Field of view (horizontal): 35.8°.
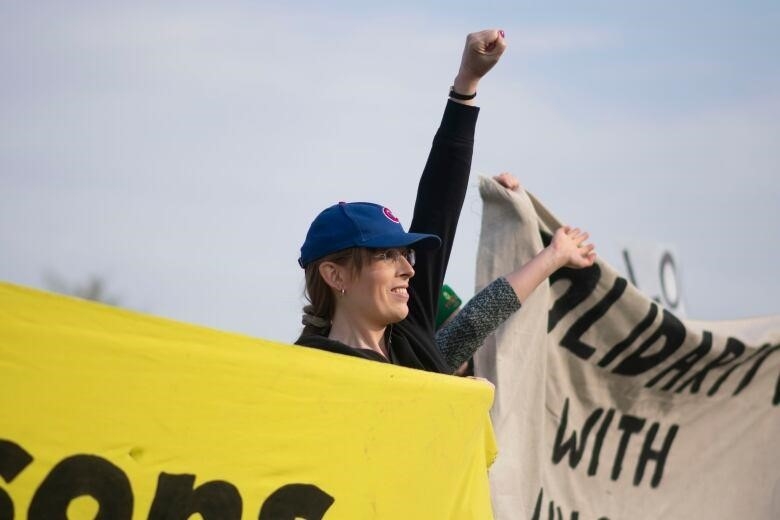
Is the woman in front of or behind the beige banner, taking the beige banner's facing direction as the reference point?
in front

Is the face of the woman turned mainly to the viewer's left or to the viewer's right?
to the viewer's right

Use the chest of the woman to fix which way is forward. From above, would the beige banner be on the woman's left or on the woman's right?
on the woman's left

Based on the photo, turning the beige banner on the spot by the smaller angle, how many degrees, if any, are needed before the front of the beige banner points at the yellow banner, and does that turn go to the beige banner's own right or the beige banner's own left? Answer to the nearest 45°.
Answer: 0° — it already faces it

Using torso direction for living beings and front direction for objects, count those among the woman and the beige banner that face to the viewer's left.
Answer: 0

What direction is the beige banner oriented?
toward the camera
